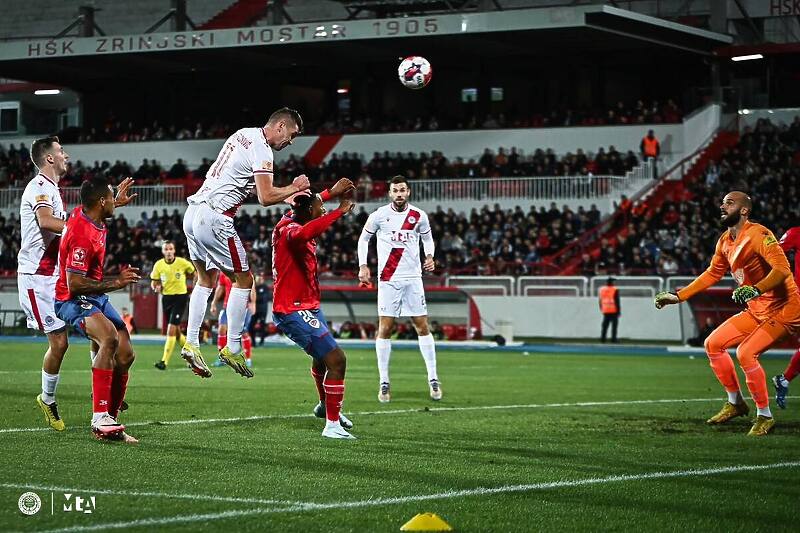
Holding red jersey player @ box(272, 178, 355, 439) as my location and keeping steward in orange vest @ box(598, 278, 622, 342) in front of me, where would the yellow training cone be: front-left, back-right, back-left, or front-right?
back-right

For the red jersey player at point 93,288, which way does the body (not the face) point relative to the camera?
to the viewer's right

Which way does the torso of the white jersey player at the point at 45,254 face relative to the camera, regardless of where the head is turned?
to the viewer's right

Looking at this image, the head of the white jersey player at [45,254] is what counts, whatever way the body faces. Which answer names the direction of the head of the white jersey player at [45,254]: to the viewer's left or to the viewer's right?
to the viewer's right

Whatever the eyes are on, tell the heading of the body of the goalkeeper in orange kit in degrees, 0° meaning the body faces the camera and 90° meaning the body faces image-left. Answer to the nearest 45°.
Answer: approximately 45°

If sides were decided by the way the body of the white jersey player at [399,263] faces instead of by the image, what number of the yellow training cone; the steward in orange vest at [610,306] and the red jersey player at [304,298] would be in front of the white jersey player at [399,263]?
2

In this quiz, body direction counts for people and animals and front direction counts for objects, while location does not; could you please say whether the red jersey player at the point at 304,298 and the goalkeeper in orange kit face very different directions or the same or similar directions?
very different directions
